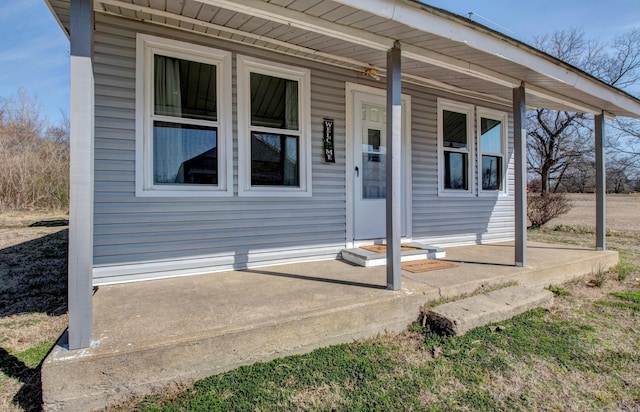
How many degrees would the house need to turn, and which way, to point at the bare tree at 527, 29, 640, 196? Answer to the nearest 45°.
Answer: approximately 90° to its left

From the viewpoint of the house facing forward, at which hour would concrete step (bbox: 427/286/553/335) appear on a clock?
The concrete step is roughly at 11 o'clock from the house.

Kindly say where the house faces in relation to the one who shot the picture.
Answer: facing the viewer and to the right of the viewer

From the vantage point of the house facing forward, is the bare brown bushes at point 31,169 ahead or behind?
behind

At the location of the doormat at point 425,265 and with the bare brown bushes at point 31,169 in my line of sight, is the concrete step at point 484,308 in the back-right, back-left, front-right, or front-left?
back-left
